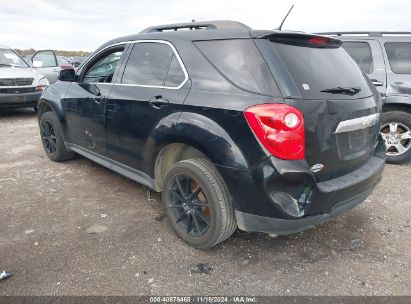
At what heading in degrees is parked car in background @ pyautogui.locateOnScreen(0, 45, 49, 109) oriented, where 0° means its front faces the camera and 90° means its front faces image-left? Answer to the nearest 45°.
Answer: approximately 315°

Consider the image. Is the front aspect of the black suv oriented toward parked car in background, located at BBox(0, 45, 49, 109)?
yes

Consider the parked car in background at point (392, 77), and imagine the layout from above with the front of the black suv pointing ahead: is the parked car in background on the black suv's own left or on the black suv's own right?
on the black suv's own right

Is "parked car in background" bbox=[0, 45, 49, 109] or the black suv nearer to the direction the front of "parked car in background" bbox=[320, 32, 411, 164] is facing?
the parked car in background

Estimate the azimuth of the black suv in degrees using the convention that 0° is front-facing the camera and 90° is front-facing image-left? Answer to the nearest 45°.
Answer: approximately 135°

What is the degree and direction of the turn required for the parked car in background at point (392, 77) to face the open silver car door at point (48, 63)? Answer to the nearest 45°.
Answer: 0° — it already faces it

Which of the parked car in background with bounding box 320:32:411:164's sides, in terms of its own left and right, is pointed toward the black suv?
left

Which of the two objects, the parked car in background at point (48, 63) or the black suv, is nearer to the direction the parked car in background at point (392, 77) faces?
the parked car in background
